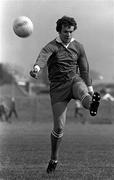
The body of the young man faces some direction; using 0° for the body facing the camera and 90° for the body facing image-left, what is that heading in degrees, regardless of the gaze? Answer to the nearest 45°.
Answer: approximately 315°
